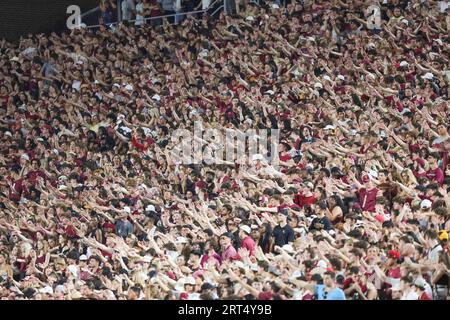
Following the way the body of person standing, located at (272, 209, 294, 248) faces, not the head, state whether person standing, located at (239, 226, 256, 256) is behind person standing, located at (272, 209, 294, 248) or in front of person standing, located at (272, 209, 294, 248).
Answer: in front

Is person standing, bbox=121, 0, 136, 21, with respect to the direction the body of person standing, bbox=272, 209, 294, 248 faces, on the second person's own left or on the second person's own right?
on the second person's own right

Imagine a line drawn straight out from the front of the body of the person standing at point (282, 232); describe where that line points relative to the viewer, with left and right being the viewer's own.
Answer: facing the viewer and to the left of the viewer
